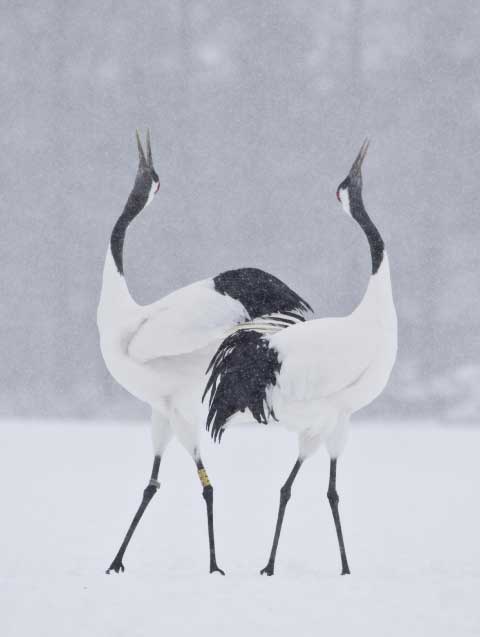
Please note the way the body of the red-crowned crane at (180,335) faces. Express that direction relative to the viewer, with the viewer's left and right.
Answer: facing to the left of the viewer

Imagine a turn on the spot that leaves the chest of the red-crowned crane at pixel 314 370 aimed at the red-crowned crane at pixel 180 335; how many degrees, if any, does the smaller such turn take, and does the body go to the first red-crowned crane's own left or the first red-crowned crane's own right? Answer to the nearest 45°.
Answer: approximately 180°

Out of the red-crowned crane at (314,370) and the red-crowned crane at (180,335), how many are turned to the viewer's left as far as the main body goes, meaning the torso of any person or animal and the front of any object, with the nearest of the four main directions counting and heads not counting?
1

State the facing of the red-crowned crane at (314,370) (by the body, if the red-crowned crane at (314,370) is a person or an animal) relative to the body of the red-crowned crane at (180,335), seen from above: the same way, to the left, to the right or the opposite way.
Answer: the opposite way

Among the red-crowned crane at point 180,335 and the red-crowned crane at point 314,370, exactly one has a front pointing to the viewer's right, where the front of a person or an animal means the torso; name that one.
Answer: the red-crowned crane at point 314,370

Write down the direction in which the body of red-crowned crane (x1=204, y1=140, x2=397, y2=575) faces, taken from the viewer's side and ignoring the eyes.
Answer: to the viewer's right

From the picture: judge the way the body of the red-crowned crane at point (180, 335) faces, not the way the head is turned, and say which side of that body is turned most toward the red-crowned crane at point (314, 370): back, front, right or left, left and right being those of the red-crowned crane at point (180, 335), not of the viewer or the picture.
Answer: back
